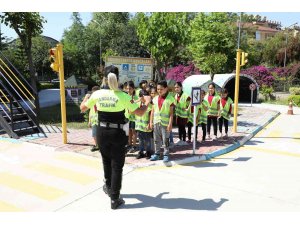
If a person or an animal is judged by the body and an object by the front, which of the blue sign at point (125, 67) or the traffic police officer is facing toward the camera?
the blue sign

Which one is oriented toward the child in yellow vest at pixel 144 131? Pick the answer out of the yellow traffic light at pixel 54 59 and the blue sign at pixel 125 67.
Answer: the blue sign

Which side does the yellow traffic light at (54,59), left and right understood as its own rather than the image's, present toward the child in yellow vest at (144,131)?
left

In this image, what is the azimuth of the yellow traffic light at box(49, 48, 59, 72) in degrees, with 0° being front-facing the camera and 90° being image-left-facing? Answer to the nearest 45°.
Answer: approximately 45°

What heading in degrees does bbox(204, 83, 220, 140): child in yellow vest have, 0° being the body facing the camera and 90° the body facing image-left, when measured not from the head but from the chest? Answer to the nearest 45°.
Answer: approximately 45°

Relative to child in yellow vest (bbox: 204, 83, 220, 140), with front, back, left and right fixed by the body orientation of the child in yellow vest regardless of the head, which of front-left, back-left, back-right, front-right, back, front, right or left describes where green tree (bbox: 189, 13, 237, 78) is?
back-right

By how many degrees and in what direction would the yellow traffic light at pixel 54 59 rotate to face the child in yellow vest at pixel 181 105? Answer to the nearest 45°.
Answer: approximately 135° to its left

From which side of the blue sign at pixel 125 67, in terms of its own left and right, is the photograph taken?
front

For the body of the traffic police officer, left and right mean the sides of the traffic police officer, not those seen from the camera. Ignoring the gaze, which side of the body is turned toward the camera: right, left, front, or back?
back

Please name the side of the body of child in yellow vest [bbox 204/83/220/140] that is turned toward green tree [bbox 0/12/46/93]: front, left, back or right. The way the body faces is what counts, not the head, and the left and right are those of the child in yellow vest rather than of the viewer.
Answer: right

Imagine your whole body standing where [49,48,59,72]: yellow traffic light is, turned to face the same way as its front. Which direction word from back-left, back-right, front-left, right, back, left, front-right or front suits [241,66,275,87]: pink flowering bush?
back

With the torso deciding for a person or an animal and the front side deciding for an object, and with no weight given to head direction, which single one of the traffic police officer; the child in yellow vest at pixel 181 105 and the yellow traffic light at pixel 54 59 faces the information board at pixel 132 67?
the traffic police officer

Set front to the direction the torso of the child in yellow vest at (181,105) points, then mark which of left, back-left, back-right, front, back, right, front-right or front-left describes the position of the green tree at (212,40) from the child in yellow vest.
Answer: back-right
